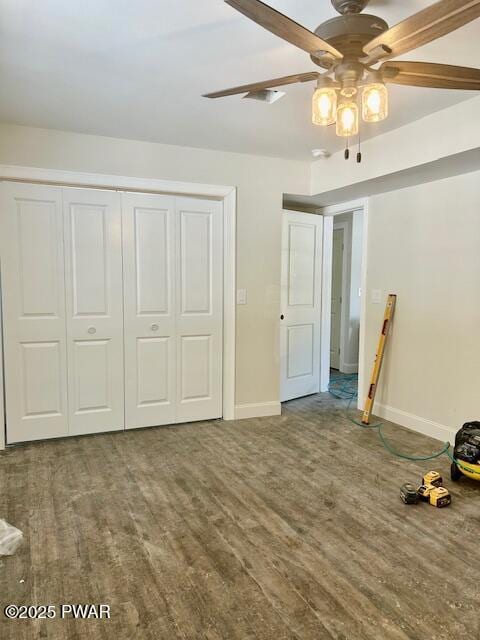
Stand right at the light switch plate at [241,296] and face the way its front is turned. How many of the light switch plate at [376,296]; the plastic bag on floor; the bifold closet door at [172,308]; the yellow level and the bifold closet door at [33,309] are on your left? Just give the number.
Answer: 2

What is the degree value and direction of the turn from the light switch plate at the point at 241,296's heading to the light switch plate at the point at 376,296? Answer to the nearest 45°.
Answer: approximately 90° to its left

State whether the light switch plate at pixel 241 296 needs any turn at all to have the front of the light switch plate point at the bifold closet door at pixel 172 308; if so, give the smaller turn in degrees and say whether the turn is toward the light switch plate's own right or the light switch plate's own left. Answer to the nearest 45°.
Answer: approximately 90° to the light switch plate's own right

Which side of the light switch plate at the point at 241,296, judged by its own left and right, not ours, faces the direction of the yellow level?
left

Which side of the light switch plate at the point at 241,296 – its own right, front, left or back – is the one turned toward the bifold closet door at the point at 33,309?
right

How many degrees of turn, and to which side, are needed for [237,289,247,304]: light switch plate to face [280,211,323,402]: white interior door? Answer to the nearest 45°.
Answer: approximately 135° to its left

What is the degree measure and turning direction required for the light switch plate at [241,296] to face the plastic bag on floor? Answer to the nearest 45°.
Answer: approximately 45° to its right

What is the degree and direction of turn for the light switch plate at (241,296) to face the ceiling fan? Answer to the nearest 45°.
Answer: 0° — it already faces it

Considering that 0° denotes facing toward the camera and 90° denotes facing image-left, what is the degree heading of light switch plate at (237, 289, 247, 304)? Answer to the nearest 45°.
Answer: approximately 0°

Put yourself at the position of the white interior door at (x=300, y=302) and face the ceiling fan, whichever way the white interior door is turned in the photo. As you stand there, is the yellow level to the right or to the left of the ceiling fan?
left
